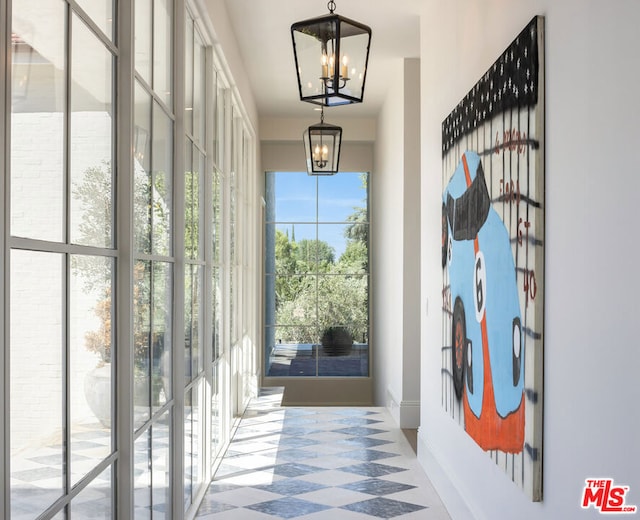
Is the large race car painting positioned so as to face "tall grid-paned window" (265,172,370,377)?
no

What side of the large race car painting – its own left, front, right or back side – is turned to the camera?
left

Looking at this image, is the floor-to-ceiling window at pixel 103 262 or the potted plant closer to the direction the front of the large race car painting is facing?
the floor-to-ceiling window

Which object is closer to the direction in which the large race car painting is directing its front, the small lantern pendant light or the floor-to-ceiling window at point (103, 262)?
the floor-to-ceiling window

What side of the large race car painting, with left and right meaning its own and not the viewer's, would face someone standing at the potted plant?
right

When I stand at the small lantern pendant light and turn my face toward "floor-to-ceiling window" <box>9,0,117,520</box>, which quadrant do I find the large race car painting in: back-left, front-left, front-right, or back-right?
front-left

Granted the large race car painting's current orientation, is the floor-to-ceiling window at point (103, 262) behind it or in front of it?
in front

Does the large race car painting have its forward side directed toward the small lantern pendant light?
no

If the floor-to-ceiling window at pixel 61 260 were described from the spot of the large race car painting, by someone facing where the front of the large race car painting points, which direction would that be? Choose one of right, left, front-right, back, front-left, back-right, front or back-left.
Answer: front-left
